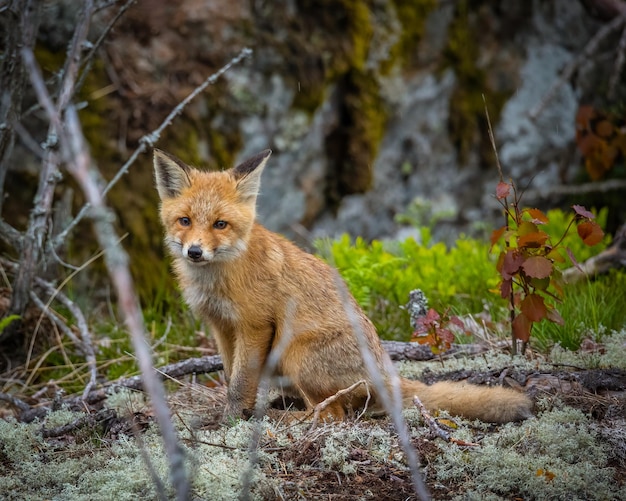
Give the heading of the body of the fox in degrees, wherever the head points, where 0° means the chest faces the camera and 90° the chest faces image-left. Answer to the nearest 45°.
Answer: approximately 45°

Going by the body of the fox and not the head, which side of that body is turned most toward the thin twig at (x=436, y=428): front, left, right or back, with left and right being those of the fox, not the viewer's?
left

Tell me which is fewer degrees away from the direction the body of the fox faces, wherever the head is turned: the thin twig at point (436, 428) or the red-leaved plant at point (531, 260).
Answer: the thin twig

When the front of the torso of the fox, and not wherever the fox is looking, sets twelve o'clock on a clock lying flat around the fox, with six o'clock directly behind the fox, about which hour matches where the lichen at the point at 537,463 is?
The lichen is roughly at 9 o'clock from the fox.

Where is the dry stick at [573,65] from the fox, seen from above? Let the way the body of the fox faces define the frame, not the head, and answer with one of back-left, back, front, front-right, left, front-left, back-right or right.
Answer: back

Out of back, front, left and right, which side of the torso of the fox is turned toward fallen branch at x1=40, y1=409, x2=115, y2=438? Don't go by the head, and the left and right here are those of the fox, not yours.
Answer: front

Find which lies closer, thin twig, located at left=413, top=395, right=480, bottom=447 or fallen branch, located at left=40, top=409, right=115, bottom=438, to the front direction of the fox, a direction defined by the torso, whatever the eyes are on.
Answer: the fallen branch

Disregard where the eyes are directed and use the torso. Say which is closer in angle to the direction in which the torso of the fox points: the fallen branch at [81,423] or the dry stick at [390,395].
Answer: the fallen branch

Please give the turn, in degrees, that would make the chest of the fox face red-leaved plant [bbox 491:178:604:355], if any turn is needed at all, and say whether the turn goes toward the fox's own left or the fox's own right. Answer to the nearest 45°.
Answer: approximately 135° to the fox's own left

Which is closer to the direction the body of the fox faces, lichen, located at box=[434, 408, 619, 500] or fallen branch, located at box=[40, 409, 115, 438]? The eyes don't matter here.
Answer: the fallen branch

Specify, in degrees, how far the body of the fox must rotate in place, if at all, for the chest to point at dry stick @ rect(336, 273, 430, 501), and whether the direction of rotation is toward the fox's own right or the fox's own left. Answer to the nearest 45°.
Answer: approximately 45° to the fox's own left

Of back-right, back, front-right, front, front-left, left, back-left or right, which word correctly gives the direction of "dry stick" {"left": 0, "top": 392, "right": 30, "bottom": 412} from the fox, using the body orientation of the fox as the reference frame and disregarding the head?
front-right

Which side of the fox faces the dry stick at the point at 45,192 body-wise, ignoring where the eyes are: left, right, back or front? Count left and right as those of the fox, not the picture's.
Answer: right

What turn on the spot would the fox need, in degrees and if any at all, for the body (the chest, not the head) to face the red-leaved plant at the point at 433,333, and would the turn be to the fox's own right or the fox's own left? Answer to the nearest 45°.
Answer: approximately 135° to the fox's own left

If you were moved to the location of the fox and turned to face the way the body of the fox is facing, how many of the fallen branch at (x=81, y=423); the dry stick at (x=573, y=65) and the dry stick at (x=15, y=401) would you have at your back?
1
